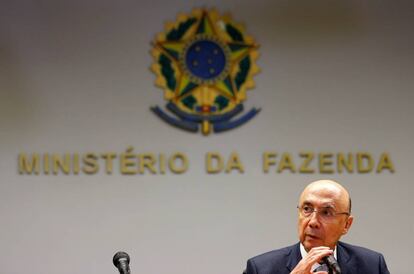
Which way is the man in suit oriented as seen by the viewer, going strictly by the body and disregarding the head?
toward the camera

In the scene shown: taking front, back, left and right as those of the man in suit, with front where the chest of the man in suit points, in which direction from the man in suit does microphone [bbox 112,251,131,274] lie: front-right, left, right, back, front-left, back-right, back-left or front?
front-right
